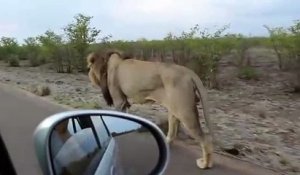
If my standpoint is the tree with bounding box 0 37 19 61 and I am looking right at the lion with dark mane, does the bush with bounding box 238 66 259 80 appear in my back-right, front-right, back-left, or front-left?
front-left

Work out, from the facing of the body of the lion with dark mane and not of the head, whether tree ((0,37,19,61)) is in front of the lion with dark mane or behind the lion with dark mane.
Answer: in front

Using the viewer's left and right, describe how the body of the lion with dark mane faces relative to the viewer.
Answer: facing away from the viewer and to the left of the viewer

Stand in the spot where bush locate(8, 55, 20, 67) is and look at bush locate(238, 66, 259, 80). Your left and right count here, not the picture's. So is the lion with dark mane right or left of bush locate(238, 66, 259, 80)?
right

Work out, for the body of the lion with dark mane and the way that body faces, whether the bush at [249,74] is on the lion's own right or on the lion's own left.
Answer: on the lion's own right
